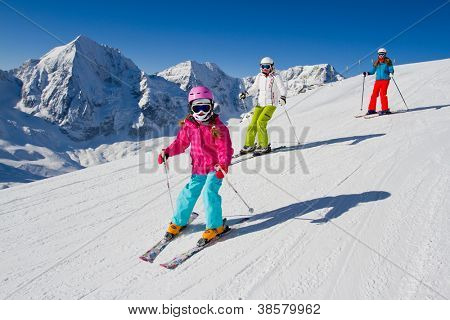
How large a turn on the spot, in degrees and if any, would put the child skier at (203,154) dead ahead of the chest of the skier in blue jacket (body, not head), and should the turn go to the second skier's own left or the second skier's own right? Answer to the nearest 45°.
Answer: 0° — they already face them

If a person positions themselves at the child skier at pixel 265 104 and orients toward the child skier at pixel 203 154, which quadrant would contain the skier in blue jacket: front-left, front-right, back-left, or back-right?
back-left

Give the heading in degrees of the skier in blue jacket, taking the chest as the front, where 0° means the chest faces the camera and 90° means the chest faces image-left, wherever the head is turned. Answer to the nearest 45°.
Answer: approximately 0°

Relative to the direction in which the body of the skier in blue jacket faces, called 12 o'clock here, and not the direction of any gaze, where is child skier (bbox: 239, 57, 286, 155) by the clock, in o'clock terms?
The child skier is roughly at 1 o'clock from the skier in blue jacket.
